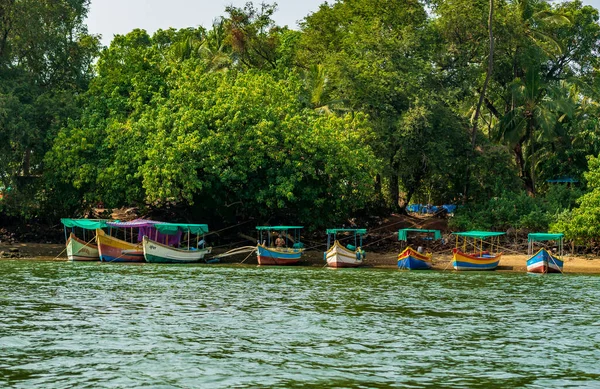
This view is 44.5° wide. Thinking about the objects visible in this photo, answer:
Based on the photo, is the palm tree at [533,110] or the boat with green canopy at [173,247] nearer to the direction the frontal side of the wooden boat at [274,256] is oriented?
the boat with green canopy

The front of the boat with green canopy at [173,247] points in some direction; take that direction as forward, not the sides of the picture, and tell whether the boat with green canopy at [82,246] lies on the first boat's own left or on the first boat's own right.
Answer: on the first boat's own right

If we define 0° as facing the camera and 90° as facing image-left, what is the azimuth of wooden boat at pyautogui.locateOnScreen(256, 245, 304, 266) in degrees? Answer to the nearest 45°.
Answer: approximately 45°

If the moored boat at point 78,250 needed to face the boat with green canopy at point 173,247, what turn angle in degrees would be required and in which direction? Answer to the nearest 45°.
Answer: approximately 135° to its left

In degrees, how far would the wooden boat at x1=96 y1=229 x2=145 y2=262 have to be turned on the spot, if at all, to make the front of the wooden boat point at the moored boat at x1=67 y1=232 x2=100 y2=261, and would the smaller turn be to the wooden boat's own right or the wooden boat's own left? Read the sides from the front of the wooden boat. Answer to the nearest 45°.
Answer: approximately 45° to the wooden boat's own right

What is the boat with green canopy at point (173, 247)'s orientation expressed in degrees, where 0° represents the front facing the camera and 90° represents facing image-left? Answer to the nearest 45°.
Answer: approximately 45°

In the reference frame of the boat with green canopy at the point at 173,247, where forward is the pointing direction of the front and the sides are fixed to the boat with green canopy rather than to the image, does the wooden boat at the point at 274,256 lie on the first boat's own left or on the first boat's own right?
on the first boat's own left
